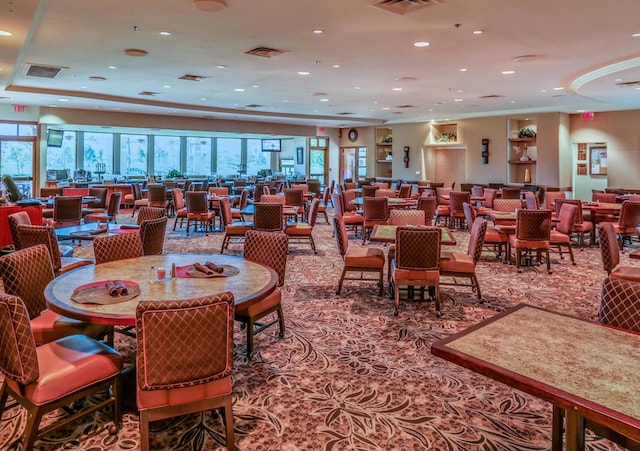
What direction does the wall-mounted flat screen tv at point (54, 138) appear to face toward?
toward the camera

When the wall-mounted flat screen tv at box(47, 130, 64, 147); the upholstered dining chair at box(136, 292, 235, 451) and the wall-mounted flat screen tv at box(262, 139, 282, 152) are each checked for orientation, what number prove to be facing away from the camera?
1

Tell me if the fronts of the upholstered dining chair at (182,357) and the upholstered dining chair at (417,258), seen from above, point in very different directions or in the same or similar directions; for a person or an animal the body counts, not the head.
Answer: same or similar directions

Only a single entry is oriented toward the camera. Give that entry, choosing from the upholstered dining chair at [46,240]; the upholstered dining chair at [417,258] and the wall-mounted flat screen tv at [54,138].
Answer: the wall-mounted flat screen tv

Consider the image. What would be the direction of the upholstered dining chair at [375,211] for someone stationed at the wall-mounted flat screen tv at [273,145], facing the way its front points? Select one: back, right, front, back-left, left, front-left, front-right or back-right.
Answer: front

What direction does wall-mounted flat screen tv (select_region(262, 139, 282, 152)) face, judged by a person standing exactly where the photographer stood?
facing the viewer

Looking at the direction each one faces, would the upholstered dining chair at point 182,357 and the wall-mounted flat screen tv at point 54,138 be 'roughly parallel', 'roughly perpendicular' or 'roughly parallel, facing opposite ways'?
roughly parallel, facing opposite ways

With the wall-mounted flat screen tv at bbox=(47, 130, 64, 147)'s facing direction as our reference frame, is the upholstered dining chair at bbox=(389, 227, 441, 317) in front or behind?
in front

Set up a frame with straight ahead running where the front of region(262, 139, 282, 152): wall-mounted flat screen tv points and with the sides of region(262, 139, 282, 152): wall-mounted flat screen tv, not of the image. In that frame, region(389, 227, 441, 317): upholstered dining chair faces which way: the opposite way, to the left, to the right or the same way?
the opposite way

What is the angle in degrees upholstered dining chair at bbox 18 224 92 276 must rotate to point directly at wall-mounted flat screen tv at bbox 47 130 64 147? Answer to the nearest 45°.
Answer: approximately 45° to its left

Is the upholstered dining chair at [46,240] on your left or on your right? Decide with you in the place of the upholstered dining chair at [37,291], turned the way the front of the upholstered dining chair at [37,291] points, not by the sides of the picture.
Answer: on your left

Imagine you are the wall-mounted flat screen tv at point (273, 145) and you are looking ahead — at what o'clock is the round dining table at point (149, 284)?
The round dining table is roughly at 12 o'clock from the wall-mounted flat screen tv.

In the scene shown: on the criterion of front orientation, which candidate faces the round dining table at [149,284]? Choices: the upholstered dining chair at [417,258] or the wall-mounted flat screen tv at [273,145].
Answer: the wall-mounted flat screen tv

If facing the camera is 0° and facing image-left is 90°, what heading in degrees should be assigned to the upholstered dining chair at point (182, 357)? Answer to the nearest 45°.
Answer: approximately 180°
